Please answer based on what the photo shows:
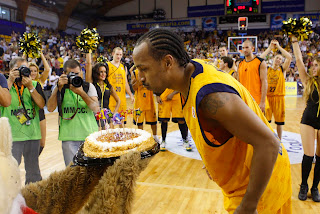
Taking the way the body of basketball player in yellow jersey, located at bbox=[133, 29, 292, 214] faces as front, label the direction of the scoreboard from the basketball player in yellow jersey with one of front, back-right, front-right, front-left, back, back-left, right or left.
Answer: right

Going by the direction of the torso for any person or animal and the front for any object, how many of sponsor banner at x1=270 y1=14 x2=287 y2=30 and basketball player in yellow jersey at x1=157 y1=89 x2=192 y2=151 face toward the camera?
2

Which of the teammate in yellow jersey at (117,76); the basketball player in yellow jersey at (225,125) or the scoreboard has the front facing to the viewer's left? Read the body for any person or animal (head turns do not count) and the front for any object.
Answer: the basketball player in yellow jersey

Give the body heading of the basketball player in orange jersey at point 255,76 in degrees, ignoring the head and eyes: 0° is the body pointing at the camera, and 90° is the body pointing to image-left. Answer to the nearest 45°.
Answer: approximately 45°
